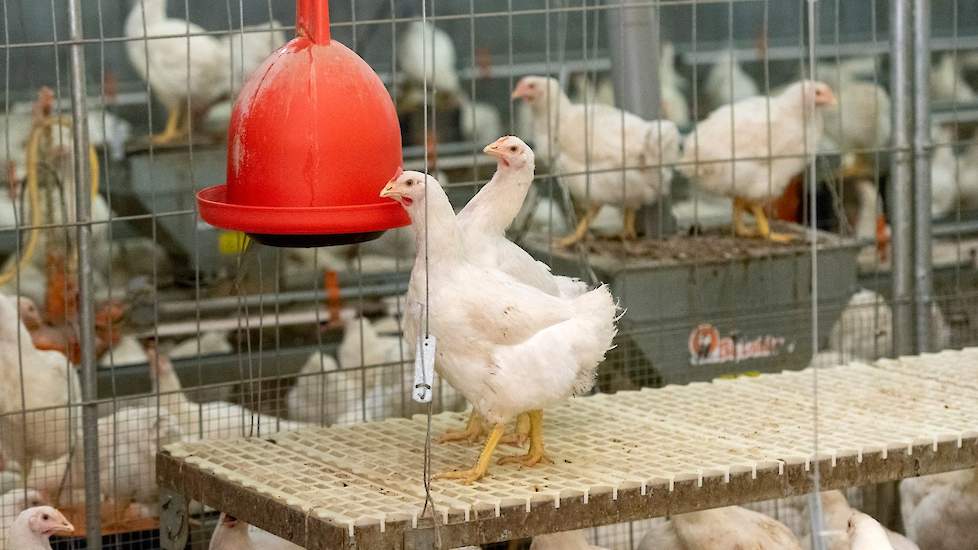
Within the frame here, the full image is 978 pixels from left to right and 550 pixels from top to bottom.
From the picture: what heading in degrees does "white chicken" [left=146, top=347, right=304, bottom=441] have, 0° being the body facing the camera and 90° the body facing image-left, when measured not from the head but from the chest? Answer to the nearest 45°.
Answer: approximately 90°

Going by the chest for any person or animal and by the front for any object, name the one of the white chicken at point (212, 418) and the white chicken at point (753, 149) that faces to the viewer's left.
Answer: the white chicken at point (212, 418)

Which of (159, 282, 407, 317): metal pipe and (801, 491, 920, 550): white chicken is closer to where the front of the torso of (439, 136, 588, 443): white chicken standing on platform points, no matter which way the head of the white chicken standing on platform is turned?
the metal pipe

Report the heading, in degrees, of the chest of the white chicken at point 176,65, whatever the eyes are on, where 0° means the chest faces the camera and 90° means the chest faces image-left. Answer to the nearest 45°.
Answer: approximately 90°

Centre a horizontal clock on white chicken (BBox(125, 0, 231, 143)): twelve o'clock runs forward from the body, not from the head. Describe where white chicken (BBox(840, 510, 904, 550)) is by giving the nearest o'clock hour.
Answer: white chicken (BBox(840, 510, 904, 550)) is roughly at 8 o'clock from white chicken (BBox(125, 0, 231, 143)).

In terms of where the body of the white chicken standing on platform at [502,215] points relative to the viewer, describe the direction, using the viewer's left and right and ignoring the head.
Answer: facing to the left of the viewer

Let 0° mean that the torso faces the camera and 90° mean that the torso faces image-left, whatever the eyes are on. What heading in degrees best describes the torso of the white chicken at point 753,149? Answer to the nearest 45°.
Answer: approximately 270°

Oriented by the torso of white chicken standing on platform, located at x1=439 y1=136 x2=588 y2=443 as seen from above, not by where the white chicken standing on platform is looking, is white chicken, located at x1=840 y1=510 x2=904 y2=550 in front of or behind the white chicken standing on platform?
behind

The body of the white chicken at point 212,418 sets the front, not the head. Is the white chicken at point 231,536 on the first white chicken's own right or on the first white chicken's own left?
on the first white chicken's own left

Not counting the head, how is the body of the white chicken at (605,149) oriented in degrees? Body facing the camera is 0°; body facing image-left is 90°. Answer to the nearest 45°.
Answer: approximately 90°

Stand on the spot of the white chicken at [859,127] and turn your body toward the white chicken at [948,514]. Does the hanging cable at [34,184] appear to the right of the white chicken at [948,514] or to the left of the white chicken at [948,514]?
right
